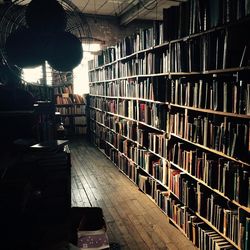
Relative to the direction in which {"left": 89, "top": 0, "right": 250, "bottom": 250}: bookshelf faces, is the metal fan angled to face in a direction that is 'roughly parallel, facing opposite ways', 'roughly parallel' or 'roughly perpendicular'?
roughly perpendicular

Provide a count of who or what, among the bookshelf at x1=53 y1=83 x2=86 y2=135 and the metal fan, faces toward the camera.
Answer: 2

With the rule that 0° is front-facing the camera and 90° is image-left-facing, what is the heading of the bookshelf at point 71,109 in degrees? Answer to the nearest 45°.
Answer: approximately 0°

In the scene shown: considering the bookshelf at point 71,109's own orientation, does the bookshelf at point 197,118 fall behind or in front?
in front

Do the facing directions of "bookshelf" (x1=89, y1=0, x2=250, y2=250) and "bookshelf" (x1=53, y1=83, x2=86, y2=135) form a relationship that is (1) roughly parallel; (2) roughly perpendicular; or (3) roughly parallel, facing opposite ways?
roughly perpendicular

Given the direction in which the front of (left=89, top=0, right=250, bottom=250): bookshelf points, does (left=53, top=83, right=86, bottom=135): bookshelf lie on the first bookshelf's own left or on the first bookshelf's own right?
on the first bookshelf's own right

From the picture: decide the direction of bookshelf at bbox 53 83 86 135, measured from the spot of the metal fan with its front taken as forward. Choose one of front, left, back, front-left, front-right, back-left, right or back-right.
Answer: back

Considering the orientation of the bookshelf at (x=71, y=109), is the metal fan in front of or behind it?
in front

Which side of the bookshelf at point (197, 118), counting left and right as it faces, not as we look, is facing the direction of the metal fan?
front

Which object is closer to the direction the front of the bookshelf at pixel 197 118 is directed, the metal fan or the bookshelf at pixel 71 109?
the metal fan

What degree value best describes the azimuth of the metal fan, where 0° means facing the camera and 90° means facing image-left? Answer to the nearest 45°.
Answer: approximately 0°

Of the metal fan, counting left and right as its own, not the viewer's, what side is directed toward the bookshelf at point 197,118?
left
